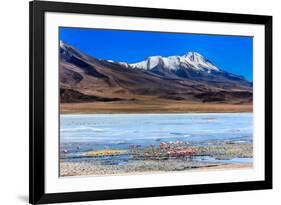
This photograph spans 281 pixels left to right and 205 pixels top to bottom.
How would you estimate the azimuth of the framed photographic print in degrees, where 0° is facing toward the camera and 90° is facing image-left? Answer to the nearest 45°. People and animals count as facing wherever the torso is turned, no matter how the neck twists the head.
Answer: approximately 315°
